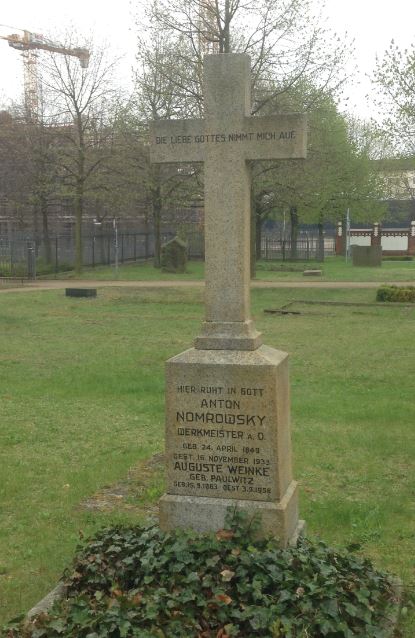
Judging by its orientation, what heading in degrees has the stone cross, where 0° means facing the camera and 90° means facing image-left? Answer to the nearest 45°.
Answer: approximately 0°

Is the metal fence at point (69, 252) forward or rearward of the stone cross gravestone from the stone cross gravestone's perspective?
rearward

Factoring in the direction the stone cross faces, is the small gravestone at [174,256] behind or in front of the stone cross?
behind

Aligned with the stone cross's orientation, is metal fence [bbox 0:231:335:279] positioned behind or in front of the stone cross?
behind

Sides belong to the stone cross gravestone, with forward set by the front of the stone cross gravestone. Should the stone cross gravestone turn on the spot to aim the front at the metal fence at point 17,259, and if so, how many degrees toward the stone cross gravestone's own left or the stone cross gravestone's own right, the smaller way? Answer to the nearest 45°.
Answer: approximately 180°

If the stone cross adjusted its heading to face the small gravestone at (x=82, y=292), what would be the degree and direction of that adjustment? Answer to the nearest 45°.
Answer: approximately 180°

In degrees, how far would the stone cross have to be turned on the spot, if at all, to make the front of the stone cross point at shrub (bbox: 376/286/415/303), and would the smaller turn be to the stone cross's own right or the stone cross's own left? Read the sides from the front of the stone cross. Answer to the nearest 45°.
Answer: approximately 180°

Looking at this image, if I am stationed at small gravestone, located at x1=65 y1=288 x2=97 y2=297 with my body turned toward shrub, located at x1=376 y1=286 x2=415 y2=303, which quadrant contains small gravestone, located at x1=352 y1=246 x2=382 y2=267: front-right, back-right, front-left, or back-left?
front-left

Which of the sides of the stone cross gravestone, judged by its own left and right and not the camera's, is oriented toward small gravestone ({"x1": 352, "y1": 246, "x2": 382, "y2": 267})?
back

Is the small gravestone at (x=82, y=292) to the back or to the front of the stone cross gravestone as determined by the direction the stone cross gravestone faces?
to the back

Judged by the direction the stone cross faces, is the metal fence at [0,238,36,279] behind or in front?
behind

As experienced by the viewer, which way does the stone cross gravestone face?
facing the viewer

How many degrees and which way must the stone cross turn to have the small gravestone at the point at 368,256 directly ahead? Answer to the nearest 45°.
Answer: approximately 180°
